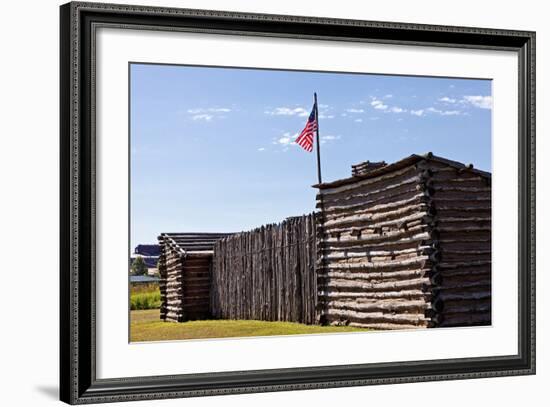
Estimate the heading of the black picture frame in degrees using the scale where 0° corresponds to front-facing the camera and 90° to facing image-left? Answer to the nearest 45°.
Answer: approximately 315°
